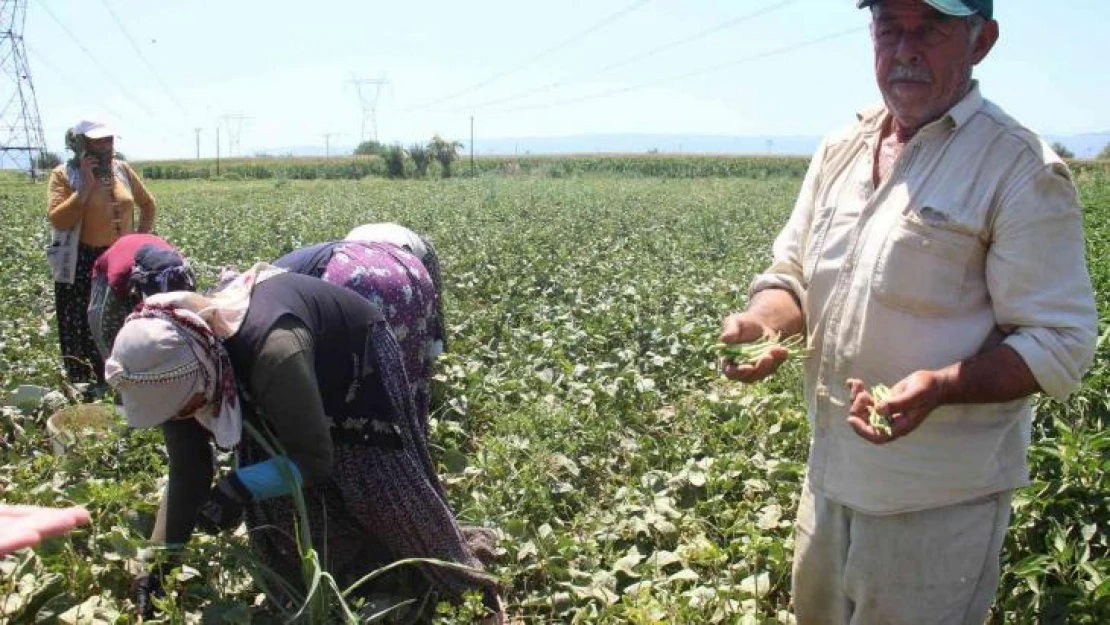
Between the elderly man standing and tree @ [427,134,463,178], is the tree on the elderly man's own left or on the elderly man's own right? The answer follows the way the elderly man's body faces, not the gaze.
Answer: on the elderly man's own right

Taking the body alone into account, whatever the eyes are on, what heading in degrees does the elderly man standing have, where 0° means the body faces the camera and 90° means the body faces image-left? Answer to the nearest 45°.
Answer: approximately 45°

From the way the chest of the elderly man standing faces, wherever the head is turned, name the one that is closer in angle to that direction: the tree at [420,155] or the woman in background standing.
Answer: the woman in background standing

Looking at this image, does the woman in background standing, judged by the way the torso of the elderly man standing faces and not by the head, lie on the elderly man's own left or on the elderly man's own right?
on the elderly man's own right

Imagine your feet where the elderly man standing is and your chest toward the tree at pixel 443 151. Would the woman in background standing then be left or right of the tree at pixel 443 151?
left
